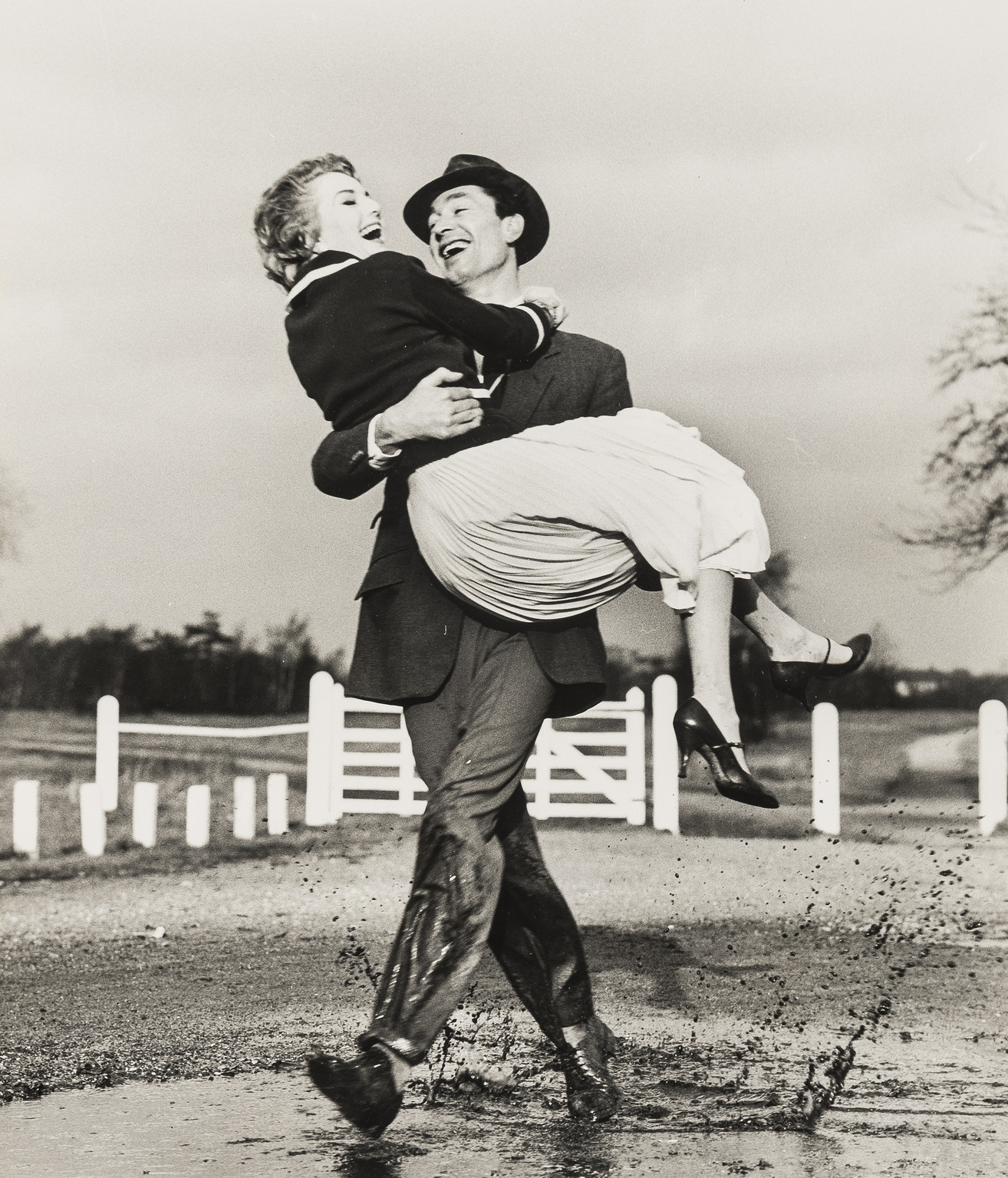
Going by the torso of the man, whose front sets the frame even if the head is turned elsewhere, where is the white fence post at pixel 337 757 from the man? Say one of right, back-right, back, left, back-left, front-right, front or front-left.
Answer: back

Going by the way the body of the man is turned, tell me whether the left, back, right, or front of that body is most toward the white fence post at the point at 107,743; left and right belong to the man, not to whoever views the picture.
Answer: back

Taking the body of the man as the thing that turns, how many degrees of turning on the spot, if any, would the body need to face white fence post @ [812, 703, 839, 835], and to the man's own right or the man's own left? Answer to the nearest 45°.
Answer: approximately 180°

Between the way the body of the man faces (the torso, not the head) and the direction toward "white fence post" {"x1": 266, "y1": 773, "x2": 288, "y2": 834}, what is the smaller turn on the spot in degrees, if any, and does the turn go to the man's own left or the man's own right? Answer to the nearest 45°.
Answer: approximately 180°

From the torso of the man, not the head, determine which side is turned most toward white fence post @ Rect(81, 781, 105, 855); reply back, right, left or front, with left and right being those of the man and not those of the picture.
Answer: back

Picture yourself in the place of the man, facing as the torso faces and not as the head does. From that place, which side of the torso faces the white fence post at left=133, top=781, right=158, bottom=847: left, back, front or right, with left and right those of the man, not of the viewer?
back

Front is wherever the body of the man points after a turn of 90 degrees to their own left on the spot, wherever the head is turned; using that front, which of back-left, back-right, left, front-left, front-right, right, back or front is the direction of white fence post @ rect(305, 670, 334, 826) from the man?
left

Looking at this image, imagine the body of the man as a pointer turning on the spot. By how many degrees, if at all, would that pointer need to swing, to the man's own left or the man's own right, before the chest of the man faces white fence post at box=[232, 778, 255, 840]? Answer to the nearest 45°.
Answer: approximately 180°

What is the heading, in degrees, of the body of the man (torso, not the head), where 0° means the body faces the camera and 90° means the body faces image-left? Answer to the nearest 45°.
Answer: approximately 0°
